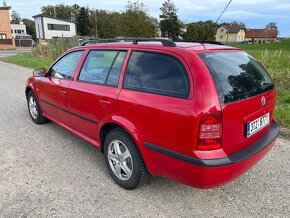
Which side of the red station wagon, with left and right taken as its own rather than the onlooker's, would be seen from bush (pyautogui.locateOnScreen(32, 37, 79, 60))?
front

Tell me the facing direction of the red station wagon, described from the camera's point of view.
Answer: facing away from the viewer and to the left of the viewer
